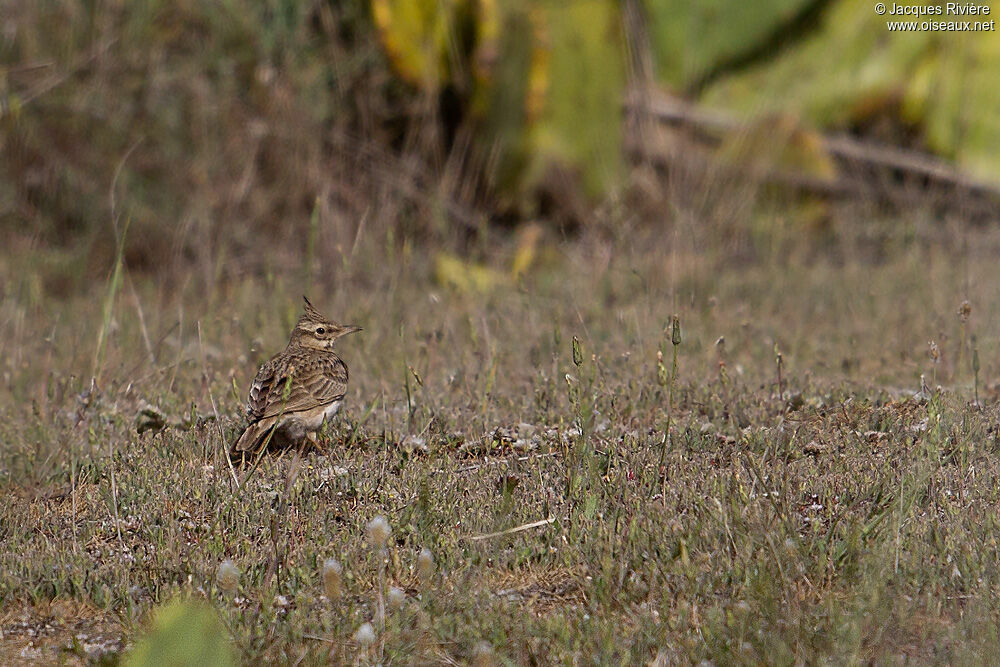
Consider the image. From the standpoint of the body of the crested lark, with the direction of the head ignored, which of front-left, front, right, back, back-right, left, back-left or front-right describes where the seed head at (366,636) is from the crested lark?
back-right

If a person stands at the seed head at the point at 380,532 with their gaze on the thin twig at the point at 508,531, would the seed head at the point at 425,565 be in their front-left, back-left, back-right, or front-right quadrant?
front-right

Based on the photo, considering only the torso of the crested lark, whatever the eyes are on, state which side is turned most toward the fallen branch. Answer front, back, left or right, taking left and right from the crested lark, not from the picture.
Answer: front

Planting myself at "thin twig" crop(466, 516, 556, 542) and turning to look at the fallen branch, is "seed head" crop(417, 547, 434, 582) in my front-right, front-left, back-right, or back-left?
back-left

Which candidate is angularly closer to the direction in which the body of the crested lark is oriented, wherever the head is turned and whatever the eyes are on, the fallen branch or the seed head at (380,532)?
the fallen branch

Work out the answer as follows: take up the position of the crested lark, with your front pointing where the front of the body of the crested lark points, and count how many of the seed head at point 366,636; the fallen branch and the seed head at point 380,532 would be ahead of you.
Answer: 1

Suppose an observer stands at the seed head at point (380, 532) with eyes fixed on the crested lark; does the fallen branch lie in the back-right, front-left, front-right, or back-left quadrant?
front-right

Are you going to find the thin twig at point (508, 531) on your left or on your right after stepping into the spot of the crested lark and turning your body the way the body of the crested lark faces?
on your right

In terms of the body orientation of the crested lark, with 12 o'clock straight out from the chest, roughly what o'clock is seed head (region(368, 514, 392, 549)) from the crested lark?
The seed head is roughly at 4 o'clock from the crested lark.

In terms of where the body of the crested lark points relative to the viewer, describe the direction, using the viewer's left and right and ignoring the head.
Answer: facing away from the viewer and to the right of the viewer

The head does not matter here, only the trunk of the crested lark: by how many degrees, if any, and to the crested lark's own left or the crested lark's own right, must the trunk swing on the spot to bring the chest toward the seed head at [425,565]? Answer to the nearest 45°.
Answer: approximately 135° to the crested lark's own right
